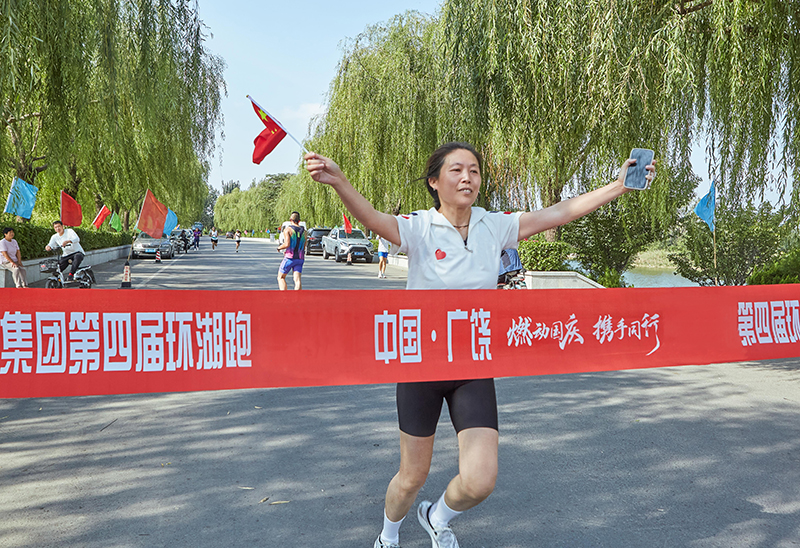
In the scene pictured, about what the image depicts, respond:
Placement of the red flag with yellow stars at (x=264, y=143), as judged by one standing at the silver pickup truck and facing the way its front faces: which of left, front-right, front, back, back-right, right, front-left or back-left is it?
front-right

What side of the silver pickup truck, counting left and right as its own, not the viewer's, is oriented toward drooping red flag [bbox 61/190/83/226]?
right

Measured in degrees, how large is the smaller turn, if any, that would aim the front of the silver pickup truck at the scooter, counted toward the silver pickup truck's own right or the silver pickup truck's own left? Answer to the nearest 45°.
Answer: approximately 45° to the silver pickup truck's own right

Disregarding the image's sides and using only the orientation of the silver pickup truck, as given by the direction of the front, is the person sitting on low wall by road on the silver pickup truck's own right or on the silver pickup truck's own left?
on the silver pickup truck's own right

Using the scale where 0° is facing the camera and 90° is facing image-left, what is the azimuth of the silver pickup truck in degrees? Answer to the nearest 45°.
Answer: approximately 315°

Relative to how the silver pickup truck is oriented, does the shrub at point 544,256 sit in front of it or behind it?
in front

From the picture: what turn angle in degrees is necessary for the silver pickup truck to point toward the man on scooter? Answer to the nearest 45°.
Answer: approximately 45° to its right

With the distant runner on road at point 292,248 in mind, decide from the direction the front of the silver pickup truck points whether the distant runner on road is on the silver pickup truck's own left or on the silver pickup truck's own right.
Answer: on the silver pickup truck's own right
